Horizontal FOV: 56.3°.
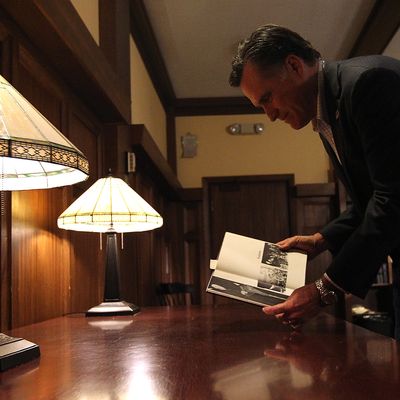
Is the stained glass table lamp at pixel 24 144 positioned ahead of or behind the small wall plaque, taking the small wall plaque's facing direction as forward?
ahead

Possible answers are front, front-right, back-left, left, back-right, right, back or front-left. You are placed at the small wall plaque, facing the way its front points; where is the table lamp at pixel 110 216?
front

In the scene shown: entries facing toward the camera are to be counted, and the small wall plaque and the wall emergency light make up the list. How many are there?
2

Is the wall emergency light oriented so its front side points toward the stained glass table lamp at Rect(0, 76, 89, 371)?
yes

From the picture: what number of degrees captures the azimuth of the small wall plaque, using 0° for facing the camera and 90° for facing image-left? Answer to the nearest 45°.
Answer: approximately 0°

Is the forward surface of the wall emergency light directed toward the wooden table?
yes

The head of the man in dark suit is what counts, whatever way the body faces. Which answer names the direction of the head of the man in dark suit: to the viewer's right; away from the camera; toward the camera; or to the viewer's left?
to the viewer's left

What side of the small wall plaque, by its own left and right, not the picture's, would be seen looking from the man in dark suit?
front

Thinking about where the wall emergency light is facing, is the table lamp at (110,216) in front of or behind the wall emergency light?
in front

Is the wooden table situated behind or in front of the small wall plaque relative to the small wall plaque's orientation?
in front

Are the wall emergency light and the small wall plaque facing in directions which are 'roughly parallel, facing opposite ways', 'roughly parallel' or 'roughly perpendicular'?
roughly parallel

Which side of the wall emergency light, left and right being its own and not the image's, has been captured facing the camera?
front

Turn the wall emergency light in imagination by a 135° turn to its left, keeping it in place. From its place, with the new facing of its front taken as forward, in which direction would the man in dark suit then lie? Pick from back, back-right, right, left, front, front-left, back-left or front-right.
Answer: back-right

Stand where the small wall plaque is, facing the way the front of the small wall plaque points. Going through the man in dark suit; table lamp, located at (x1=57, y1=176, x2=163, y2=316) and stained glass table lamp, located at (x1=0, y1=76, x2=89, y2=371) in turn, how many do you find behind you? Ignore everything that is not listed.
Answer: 0

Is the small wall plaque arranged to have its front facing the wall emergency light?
no

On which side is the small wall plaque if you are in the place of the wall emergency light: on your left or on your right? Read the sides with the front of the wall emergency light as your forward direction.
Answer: on your right
